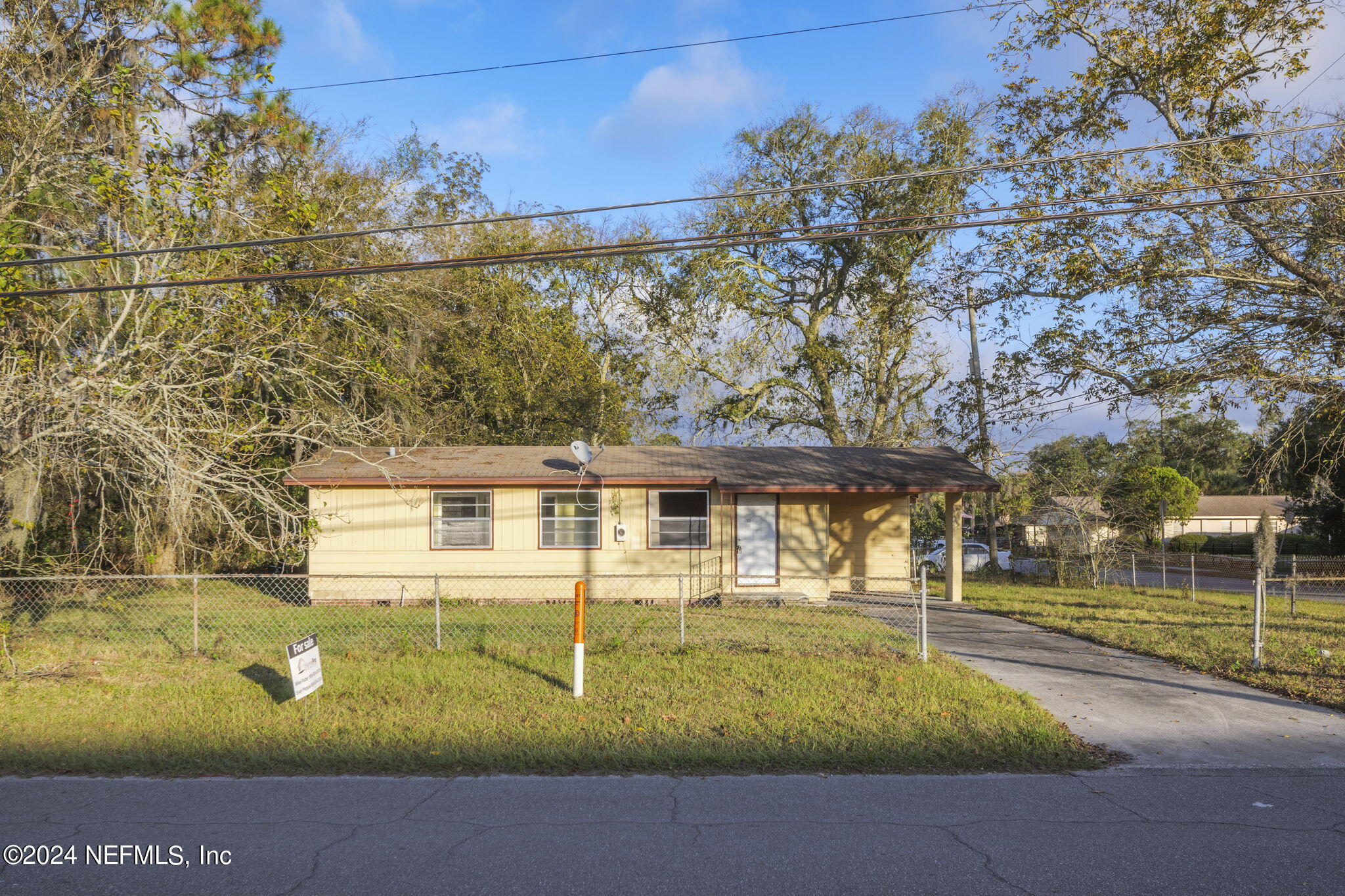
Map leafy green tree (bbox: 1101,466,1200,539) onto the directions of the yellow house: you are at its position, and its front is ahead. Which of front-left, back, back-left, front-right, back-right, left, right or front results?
back-left

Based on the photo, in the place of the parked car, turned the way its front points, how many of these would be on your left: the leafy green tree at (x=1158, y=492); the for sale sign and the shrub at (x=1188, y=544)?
1

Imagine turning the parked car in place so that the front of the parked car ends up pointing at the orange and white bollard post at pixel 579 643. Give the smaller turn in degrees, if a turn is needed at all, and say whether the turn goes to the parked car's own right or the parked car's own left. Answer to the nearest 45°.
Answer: approximately 90° to the parked car's own left

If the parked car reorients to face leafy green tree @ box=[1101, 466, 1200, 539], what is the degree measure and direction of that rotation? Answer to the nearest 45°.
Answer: approximately 135° to its right

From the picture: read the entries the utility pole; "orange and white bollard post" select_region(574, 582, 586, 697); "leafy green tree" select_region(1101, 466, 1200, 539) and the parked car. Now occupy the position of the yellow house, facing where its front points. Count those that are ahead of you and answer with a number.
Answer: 1

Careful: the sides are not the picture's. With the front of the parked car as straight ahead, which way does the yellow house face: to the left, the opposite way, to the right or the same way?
to the left

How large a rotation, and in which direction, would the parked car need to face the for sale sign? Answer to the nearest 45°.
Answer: approximately 90° to its left

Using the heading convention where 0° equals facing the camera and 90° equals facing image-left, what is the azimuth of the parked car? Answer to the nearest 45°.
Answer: approximately 90°

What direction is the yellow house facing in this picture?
toward the camera

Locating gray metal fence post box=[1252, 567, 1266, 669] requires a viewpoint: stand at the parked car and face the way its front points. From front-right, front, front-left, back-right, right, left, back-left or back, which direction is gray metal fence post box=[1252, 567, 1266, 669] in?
left

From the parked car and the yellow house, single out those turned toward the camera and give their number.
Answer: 1
